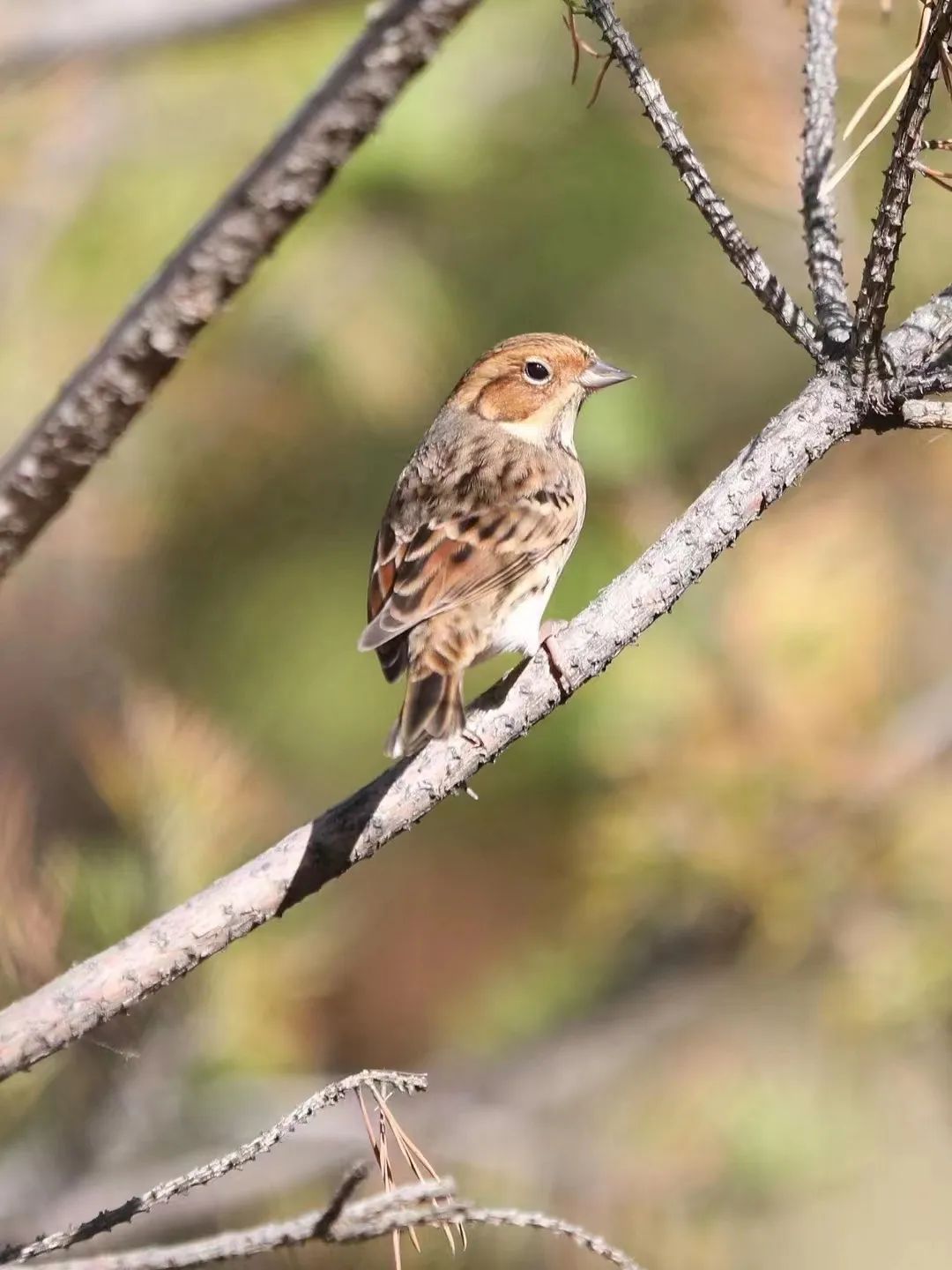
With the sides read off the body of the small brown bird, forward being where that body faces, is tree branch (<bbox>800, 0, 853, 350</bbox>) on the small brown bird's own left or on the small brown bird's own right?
on the small brown bird's own right

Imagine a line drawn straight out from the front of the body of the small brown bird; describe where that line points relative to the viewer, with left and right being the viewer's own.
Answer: facing away from the viewer and to the right of the viewer

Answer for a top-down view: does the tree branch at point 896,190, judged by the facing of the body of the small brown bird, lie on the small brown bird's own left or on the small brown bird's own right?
on the small brown bird's own right

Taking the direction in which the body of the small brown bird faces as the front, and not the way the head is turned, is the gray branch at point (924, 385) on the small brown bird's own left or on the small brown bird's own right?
on the small brown bird's own right
